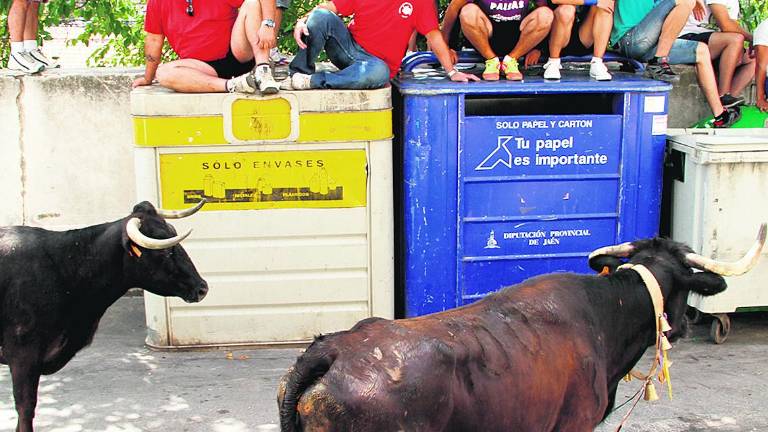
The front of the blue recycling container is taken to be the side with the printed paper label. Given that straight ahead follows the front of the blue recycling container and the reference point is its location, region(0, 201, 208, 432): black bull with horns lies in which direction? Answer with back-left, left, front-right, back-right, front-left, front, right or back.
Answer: front-right

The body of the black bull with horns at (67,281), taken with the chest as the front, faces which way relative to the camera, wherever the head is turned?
to the viewer's right

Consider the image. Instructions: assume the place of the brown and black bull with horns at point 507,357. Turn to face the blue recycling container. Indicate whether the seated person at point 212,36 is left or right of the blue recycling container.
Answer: left

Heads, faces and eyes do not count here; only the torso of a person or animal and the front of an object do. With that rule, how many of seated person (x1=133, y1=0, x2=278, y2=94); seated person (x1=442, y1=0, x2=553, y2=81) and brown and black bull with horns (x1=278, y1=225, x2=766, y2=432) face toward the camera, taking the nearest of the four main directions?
2

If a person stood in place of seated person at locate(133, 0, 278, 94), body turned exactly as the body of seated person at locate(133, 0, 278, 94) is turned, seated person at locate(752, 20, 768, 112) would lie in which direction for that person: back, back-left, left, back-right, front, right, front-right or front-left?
left

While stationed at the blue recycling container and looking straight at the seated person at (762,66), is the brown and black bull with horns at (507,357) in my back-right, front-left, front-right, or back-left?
back-right

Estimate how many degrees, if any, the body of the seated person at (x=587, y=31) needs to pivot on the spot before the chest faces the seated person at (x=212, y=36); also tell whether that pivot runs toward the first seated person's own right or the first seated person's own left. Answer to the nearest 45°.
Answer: approximately 90° to the first seated person's own right

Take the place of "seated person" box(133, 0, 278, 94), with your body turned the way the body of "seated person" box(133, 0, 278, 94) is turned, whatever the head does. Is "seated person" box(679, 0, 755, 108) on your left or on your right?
on your left

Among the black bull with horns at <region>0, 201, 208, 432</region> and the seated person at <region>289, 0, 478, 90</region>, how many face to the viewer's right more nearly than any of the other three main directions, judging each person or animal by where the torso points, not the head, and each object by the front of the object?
1

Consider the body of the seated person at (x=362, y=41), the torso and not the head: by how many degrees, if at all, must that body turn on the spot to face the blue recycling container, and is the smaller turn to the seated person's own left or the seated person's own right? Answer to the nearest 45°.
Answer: approximately 135° to the seated person's own left

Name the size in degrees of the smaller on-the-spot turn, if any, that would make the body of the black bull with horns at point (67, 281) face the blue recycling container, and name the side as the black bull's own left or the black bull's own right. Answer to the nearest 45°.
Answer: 0° — it already faces it

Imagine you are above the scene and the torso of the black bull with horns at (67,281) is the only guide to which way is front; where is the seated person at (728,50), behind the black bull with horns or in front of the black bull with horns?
in front
